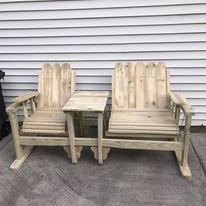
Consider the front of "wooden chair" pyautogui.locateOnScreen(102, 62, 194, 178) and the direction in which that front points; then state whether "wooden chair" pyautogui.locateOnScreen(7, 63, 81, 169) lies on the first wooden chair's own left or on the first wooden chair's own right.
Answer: on the first wooden chair's own right

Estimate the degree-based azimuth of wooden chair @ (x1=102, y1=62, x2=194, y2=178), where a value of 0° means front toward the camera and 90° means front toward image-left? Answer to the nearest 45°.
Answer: approximately 0°
